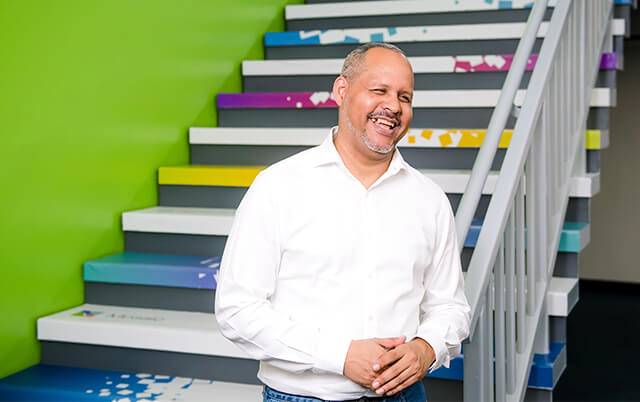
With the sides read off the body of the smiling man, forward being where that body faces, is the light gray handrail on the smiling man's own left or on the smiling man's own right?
on the smiling man's own left

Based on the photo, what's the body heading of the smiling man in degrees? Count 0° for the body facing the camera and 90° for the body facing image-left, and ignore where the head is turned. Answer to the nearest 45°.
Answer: approximately 315°
